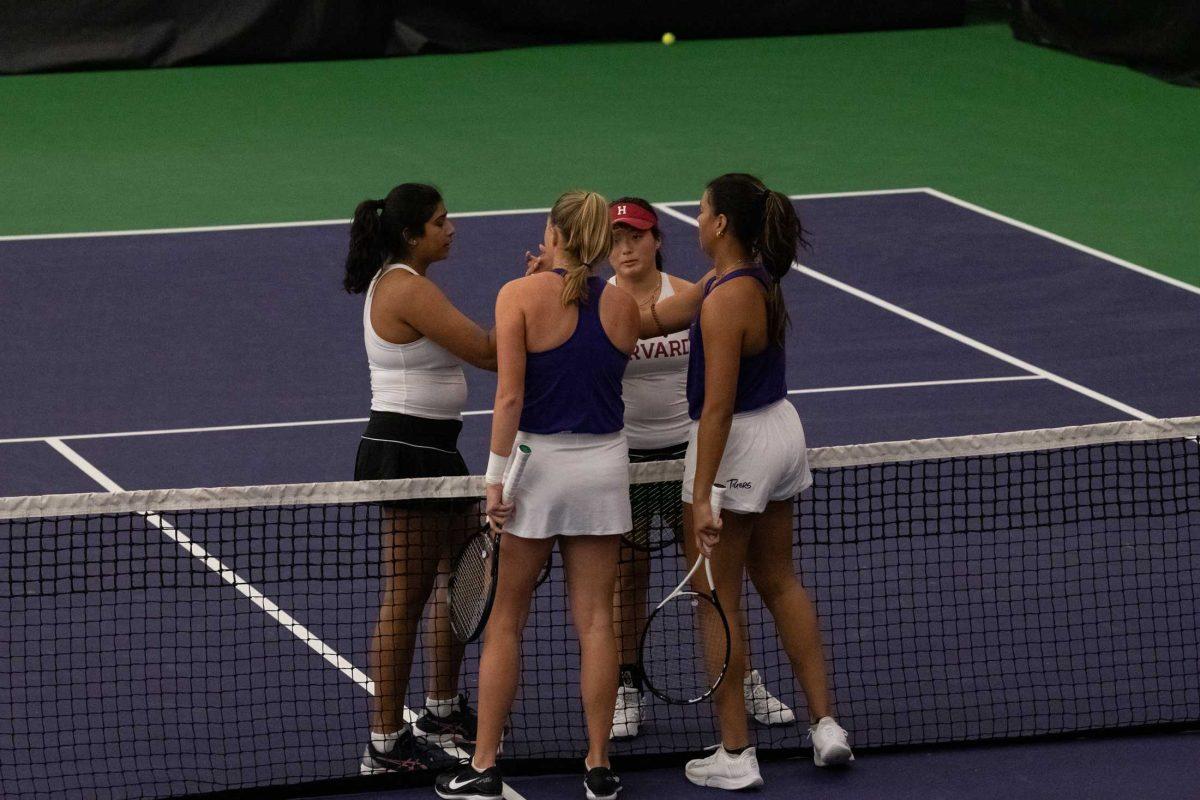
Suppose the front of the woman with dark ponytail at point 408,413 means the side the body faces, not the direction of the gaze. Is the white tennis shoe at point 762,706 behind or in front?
in front

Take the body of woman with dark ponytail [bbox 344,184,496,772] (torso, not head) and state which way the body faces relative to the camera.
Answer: to the viewer's right

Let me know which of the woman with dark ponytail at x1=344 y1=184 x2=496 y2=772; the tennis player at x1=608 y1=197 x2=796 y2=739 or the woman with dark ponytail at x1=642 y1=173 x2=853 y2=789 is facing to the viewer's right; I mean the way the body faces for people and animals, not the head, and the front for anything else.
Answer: the woman with dark ponytail at x1=344 y1=184 x2=496 y2=772

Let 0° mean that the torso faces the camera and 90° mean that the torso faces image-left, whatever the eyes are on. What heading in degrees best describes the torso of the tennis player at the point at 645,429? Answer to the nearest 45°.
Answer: approximately 0°

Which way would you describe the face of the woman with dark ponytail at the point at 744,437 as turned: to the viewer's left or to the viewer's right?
to the viewer's left

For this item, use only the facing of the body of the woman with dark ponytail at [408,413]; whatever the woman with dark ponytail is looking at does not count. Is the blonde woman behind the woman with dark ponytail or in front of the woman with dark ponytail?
in front

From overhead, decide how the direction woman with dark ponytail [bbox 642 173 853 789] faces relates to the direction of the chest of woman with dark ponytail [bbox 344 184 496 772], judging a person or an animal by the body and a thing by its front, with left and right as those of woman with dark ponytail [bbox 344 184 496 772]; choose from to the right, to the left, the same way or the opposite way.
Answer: the opposite way

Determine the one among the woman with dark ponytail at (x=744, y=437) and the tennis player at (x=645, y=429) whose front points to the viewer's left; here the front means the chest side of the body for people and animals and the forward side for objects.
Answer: the woman with dark ponytail

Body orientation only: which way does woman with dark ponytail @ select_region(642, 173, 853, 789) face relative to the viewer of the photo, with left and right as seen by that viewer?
facing to the left of the viewer

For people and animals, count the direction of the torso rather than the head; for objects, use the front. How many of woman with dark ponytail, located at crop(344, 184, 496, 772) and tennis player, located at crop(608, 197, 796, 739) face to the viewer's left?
0

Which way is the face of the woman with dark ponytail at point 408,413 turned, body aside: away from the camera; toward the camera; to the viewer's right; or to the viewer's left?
to the viewer's right
